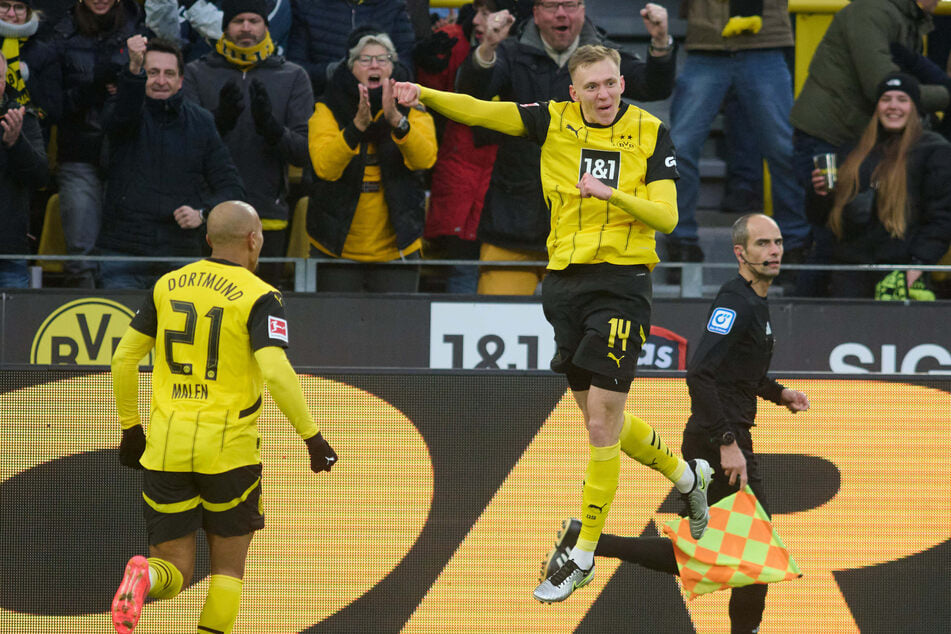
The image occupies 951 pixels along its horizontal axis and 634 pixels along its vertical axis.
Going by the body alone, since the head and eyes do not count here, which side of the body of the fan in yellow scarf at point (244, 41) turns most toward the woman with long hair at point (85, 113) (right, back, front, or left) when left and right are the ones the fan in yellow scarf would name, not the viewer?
right

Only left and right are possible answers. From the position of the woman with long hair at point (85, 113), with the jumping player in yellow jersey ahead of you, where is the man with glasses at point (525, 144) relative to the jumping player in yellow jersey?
left

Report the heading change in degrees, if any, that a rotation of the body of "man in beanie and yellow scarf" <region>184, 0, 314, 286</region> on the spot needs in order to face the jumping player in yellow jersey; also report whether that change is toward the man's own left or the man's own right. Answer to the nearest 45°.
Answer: approximately 45° to the man's own left

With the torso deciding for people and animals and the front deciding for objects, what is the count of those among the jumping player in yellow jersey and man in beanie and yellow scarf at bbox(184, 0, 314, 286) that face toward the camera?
2

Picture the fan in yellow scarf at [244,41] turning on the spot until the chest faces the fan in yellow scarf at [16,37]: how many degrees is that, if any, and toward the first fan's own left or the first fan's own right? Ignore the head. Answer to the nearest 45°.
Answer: approximately 90° to the first fan's own right

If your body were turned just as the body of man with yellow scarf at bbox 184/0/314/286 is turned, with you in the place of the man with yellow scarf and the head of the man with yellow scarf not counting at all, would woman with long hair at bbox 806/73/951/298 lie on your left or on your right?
on your left

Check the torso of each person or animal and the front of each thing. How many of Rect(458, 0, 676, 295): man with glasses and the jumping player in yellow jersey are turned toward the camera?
2

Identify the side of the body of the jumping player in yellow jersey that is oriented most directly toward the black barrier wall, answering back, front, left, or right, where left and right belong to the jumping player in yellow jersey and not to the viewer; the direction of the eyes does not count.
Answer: back

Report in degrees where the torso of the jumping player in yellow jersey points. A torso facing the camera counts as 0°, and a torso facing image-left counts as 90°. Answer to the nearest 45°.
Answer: approximately 0°

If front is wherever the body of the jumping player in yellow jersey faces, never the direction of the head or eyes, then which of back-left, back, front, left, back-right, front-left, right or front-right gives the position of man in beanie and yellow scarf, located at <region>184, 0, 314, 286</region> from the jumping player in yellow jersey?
back-right
